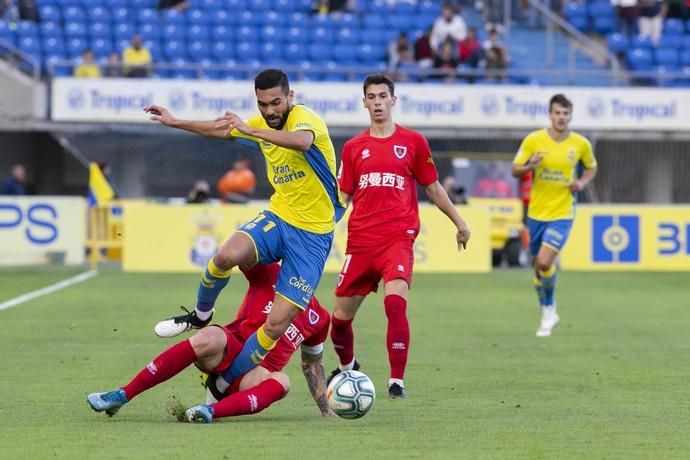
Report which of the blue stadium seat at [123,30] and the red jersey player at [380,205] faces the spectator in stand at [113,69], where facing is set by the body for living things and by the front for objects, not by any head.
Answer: the blue stadium seat

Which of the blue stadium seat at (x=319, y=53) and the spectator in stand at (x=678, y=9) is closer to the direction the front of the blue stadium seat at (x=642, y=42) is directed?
the blue stadium seat

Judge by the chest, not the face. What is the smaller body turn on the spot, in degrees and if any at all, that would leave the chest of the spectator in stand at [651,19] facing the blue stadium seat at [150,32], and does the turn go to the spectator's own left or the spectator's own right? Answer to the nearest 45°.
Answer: approximately 90° to the spectator's own right

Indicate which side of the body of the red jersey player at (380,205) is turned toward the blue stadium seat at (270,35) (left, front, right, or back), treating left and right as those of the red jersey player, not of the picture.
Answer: back

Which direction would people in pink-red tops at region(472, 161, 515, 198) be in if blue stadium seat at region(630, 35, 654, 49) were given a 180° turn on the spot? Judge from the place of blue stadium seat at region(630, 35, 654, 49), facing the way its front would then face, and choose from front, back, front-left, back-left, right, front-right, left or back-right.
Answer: back-left

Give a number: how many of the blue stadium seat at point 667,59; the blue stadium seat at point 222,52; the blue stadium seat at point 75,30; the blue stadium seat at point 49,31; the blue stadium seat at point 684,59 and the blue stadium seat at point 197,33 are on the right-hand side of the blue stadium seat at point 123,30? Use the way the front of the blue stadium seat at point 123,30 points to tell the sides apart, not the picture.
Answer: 2

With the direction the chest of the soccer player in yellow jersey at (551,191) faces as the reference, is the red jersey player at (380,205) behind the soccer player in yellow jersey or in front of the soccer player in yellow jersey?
in front

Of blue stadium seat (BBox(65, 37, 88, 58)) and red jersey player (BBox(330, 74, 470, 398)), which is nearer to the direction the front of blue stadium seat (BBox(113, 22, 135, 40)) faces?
the red jersey player

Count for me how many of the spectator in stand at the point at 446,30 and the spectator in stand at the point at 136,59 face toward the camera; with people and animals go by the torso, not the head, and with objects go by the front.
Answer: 2

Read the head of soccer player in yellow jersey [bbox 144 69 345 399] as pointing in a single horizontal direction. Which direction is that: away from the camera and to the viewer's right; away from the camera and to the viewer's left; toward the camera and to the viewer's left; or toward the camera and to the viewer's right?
toward the camera and to the viewer's left

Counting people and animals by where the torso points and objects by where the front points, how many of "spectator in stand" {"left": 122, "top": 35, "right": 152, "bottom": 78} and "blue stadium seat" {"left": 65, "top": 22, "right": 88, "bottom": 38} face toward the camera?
2

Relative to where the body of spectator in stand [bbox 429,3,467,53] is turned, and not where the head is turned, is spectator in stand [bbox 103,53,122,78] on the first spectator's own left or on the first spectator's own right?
on the first spectator's own right
